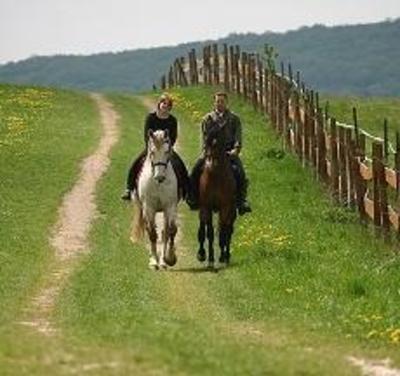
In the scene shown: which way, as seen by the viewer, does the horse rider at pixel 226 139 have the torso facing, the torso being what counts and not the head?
toward the camera

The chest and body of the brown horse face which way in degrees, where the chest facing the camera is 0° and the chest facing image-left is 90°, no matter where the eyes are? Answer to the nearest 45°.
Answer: approximately 0°

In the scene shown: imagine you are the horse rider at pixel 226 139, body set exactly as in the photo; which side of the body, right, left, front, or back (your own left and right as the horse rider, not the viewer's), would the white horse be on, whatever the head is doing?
right

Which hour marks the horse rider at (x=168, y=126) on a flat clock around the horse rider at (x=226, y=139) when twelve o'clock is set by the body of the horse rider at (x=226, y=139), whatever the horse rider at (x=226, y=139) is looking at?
the horse rider at (x=168, y=126) is roughly at 3 o'clock from the horse rider at (x=226, y=139).

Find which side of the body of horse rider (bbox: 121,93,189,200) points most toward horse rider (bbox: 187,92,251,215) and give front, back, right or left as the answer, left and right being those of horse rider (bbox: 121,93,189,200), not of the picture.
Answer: left

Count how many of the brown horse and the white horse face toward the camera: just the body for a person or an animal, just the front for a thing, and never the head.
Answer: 2

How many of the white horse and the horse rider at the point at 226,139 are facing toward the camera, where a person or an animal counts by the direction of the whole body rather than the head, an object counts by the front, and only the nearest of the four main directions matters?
2

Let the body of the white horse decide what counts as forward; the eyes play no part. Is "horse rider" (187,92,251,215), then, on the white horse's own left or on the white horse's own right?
on the white horse's own left

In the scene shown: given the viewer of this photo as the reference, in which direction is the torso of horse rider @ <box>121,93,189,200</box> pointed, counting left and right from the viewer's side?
facing the viewer

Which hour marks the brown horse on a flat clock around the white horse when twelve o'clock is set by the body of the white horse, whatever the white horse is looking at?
The brown horse is roughly at 9 o'clock from the white horse.
